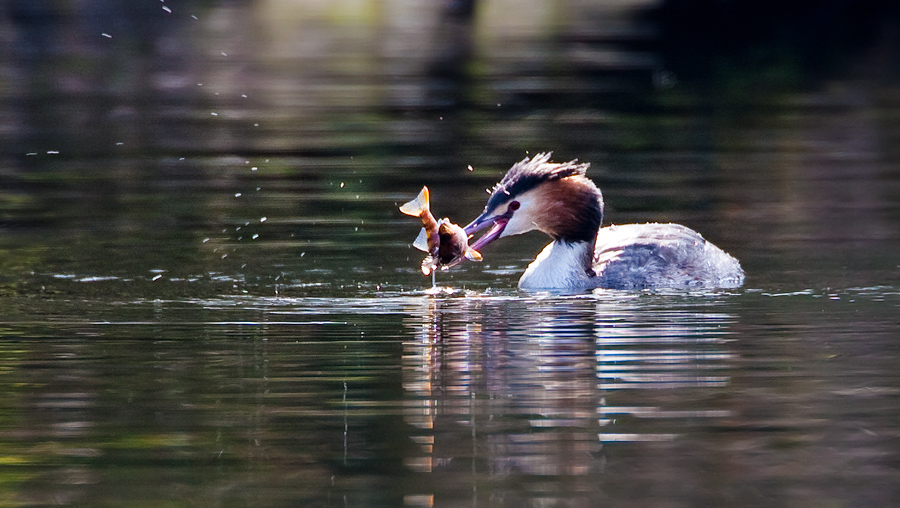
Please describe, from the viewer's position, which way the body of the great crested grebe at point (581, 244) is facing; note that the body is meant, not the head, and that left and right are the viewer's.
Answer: facing to the left of the viewer
